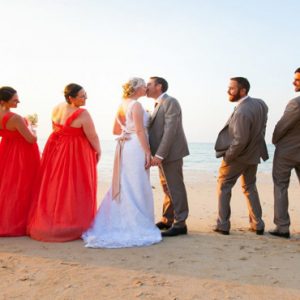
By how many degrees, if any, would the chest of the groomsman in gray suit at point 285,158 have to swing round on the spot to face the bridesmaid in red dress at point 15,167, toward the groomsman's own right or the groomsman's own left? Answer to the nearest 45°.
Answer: approximately 45° to the groomsman's own left

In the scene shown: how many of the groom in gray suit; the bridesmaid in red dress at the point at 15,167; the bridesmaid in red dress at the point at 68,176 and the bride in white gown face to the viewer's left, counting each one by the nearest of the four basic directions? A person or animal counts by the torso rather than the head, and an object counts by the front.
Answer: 1

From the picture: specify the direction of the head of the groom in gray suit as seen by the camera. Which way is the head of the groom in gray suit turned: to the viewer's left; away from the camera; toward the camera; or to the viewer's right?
to the viewer's left

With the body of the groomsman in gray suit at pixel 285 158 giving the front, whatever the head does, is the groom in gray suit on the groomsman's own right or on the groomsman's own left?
on the groomsman's own left

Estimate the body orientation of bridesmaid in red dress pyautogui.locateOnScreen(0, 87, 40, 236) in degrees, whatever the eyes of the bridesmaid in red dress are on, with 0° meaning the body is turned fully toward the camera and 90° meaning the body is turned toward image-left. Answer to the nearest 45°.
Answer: approximately 225°

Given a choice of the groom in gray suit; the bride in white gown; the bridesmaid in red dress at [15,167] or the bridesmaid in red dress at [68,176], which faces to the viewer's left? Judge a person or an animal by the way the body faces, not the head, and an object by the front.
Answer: the groom in gray suit

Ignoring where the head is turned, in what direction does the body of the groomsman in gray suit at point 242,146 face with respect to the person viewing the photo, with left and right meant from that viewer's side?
facing away from the viewer and to the left of the viewer

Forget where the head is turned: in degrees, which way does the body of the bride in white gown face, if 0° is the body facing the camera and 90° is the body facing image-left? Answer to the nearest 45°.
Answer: approximately 225°

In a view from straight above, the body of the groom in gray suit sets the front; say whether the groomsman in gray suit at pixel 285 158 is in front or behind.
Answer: behind

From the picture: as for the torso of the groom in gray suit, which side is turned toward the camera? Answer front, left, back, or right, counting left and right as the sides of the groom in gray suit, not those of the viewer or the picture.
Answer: left

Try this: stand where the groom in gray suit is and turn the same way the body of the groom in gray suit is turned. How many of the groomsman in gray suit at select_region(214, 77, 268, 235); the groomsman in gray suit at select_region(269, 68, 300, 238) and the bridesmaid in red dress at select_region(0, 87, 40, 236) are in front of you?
1

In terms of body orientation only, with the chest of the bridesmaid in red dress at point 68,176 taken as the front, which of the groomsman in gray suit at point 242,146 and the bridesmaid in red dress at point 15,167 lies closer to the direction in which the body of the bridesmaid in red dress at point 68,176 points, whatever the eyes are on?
the groomsman in gray suit

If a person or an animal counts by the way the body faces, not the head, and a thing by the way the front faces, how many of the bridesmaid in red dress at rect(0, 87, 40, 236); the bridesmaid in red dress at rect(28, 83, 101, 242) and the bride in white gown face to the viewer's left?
0

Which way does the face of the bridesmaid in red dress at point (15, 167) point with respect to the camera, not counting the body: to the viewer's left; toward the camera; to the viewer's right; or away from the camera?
to the viewer's right

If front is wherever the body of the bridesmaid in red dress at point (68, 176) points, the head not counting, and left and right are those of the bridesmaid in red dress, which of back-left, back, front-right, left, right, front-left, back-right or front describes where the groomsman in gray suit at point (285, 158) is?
front-right

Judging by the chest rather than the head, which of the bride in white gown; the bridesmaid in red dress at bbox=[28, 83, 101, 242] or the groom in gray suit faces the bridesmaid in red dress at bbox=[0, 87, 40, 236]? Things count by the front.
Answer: the groom in gray suit

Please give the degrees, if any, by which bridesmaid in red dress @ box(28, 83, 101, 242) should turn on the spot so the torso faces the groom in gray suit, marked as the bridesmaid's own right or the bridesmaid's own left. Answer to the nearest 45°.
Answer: approximately 45° to the bridesmaid's own right
